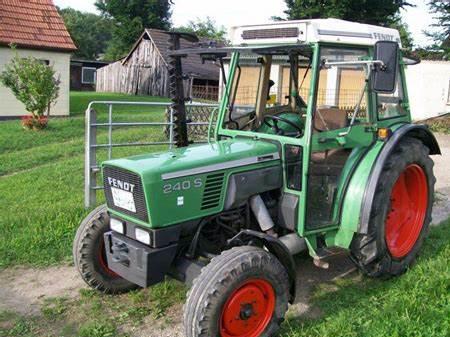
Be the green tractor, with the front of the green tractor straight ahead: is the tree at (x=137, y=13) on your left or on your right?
on your right

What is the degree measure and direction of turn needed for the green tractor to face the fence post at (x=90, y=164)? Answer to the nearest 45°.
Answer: approximately 90° to its right

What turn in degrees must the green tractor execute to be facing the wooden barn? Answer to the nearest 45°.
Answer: approximately 135° to its right

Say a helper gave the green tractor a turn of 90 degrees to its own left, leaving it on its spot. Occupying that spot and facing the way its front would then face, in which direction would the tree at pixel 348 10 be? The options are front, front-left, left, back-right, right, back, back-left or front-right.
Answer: back-left

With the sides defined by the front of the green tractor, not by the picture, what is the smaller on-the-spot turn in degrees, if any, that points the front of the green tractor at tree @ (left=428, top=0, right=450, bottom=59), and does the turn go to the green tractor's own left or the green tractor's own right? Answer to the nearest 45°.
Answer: approximately 135° to the green tractor's own right

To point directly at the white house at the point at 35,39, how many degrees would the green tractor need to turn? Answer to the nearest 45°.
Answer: approximately 90° to its right

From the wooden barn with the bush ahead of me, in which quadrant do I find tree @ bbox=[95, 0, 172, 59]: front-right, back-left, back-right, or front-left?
back-right

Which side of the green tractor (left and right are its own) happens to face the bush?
right

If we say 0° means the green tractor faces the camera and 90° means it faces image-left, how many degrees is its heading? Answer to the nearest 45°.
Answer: approximately 45°

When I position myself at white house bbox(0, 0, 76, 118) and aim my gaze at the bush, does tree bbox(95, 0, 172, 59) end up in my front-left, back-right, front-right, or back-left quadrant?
back-left
